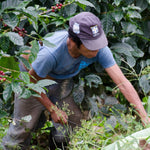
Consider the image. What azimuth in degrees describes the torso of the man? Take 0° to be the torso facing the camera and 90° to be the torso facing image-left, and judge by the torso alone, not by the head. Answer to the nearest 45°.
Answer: approximately 315°
